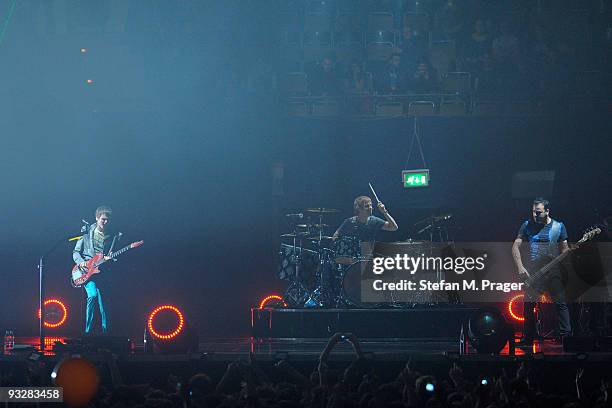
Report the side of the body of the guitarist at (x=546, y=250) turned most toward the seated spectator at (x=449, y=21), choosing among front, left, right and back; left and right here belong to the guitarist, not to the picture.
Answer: back

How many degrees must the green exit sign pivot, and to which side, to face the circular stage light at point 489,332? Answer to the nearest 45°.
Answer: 0° — it already faces it

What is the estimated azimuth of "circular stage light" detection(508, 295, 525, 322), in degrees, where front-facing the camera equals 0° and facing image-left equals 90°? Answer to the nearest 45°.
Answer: approximately 0°

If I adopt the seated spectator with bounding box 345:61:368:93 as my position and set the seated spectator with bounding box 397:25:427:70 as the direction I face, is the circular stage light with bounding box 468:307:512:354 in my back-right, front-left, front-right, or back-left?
back-right
